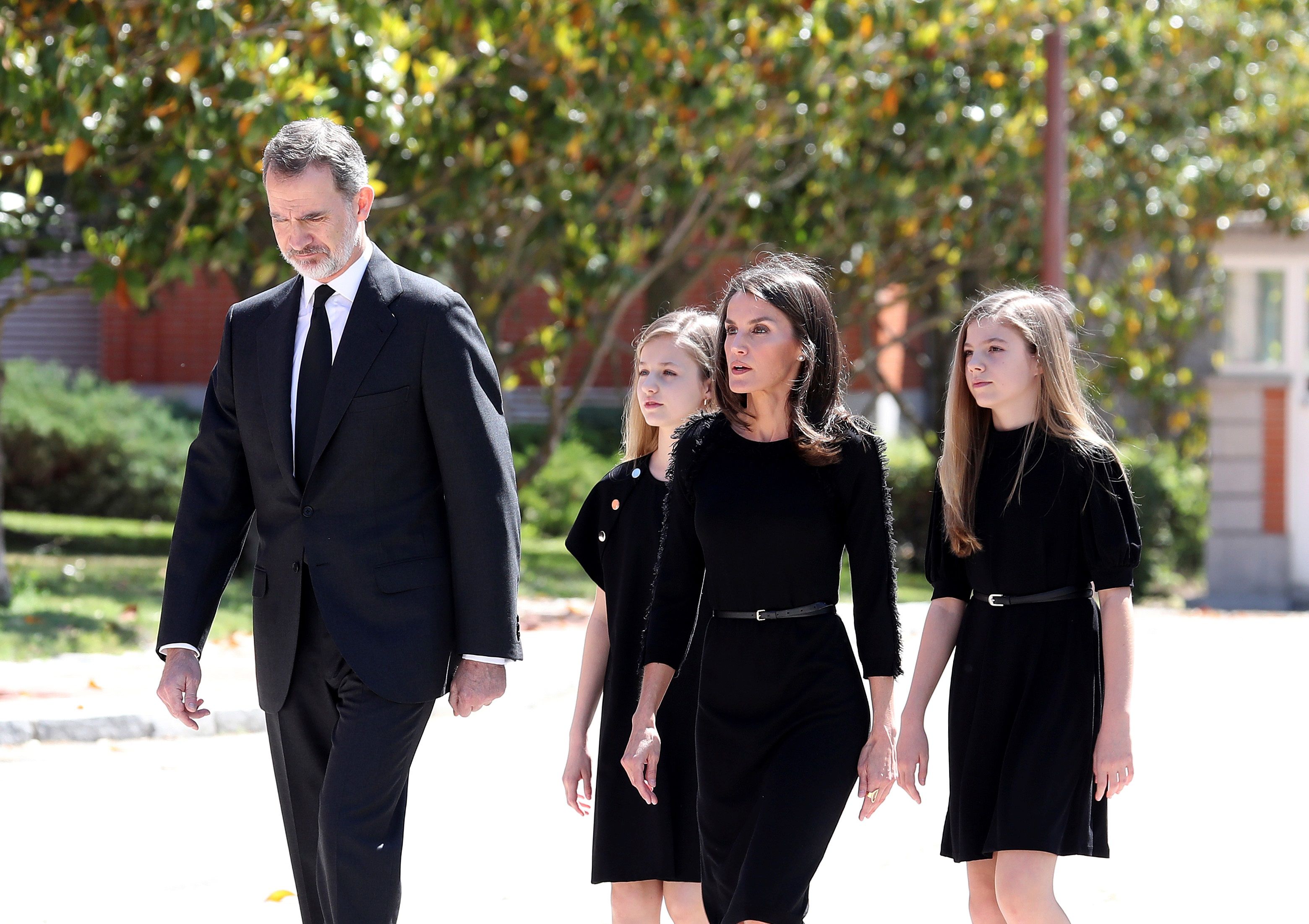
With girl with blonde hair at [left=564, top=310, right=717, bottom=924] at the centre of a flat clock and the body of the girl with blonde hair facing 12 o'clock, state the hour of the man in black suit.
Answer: The man in black suit is roughly at 12 o'clock from the girl with blonde hair.

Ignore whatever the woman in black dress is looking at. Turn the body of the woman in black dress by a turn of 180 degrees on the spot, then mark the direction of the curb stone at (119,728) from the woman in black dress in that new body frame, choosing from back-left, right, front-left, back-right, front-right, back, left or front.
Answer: front-left

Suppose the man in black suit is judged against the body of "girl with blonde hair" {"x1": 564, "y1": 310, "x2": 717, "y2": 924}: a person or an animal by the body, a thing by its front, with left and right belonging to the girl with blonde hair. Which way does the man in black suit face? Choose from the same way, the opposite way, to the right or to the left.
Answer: the same way

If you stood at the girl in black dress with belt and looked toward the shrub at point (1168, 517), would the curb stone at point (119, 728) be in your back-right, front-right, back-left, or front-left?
front-left

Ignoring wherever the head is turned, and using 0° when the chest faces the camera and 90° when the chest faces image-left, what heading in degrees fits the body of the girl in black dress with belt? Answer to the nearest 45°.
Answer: approximately 45°

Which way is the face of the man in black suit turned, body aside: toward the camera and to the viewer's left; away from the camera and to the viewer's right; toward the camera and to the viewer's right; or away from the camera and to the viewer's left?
toward the camera and to the viewer's left

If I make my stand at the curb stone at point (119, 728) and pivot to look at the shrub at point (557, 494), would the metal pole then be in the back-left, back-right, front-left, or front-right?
front-right

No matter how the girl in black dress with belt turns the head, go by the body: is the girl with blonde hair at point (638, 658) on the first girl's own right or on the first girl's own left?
on the first girl's own right

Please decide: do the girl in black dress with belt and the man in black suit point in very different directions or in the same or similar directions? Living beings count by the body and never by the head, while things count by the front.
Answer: same or similar directions

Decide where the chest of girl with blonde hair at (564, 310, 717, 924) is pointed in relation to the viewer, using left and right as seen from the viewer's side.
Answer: facing the viewer and to the left of the viewer

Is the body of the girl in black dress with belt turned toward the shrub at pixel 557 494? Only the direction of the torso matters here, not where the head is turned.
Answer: no

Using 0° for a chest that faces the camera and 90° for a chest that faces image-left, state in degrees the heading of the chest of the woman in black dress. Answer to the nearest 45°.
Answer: approximately 0°

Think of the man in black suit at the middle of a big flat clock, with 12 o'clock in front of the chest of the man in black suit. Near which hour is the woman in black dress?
The woman in black dress is roughly at 8 o'clock from the man in black suit.

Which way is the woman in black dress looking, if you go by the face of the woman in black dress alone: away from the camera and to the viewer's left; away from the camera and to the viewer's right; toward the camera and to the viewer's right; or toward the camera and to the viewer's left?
toward the camera and to the viewer's left

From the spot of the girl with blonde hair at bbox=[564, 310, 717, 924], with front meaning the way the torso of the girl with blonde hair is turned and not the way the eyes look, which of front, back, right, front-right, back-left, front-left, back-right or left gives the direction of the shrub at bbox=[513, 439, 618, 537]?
back-right

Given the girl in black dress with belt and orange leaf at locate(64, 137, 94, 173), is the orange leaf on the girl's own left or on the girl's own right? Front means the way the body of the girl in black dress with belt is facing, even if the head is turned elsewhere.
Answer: on the girl's own right

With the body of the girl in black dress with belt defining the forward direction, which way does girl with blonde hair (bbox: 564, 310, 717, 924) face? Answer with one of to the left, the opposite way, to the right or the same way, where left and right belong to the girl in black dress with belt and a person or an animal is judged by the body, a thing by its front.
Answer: the same way

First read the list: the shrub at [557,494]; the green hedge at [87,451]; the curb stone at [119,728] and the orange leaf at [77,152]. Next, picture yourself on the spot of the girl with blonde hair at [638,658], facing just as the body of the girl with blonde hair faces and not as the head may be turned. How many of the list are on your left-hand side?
0

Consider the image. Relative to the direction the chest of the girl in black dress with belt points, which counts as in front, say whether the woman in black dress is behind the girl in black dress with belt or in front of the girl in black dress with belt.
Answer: in front
